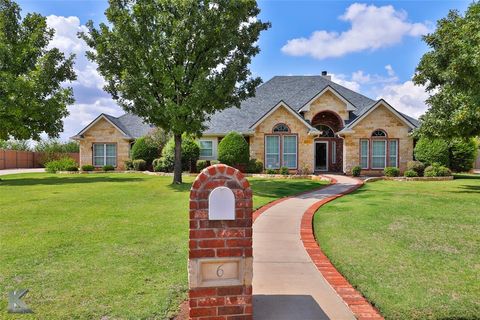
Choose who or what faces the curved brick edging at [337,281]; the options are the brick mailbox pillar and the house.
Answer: the house

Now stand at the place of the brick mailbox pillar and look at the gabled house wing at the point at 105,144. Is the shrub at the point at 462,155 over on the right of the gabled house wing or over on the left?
right

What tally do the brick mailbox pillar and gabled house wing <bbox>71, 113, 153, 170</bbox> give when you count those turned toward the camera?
2

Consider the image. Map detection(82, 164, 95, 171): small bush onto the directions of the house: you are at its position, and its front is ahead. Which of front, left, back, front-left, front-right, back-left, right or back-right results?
right

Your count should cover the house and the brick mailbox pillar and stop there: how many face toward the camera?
2

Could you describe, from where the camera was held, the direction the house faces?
facing the viewer

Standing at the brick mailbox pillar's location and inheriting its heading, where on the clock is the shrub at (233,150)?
The shrub is roughly at 6 o'clock from the brick mailbox pillar.

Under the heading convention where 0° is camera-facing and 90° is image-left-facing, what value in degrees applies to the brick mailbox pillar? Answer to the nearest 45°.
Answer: approximately 0°

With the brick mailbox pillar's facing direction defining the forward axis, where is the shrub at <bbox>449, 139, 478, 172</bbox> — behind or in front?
behind

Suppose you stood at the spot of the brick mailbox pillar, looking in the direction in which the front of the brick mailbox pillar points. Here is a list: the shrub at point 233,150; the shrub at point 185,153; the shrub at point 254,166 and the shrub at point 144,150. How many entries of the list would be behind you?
4

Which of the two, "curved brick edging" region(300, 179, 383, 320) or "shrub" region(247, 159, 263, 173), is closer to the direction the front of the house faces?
the curved brick edging

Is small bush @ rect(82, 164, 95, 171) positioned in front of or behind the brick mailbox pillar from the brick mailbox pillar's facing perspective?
behind

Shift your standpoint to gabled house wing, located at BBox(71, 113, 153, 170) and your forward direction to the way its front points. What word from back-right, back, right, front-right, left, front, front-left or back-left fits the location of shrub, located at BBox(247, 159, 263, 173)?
front-left
